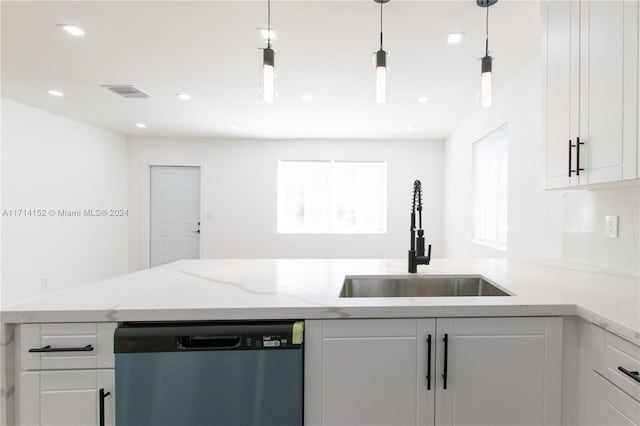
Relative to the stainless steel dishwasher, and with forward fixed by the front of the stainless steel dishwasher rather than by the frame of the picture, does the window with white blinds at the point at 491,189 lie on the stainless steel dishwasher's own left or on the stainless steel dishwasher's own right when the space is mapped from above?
on the stainless steel dishwasher's own left

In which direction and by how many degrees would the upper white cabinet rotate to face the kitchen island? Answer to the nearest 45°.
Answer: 0° — it already faces it

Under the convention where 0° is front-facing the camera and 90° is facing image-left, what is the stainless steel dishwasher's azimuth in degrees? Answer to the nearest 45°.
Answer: approximately 0°

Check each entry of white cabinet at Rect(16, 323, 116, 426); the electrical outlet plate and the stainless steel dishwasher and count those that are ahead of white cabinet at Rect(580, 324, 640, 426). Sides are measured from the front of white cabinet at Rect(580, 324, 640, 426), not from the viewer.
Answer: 2

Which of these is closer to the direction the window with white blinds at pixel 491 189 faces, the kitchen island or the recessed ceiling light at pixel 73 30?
the recessed ceiling light

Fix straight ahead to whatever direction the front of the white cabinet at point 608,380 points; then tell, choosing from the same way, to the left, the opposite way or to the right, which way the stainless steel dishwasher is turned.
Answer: to the left

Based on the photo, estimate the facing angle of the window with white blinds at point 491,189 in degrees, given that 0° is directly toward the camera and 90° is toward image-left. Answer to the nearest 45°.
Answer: approximately 45°

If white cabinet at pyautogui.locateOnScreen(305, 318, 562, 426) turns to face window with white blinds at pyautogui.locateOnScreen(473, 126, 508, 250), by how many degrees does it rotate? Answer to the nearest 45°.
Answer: approximately 180°

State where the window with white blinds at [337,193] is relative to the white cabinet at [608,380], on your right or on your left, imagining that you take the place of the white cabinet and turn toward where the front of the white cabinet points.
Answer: on your right

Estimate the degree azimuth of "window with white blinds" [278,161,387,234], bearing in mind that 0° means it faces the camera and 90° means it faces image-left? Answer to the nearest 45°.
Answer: approximately 0°
